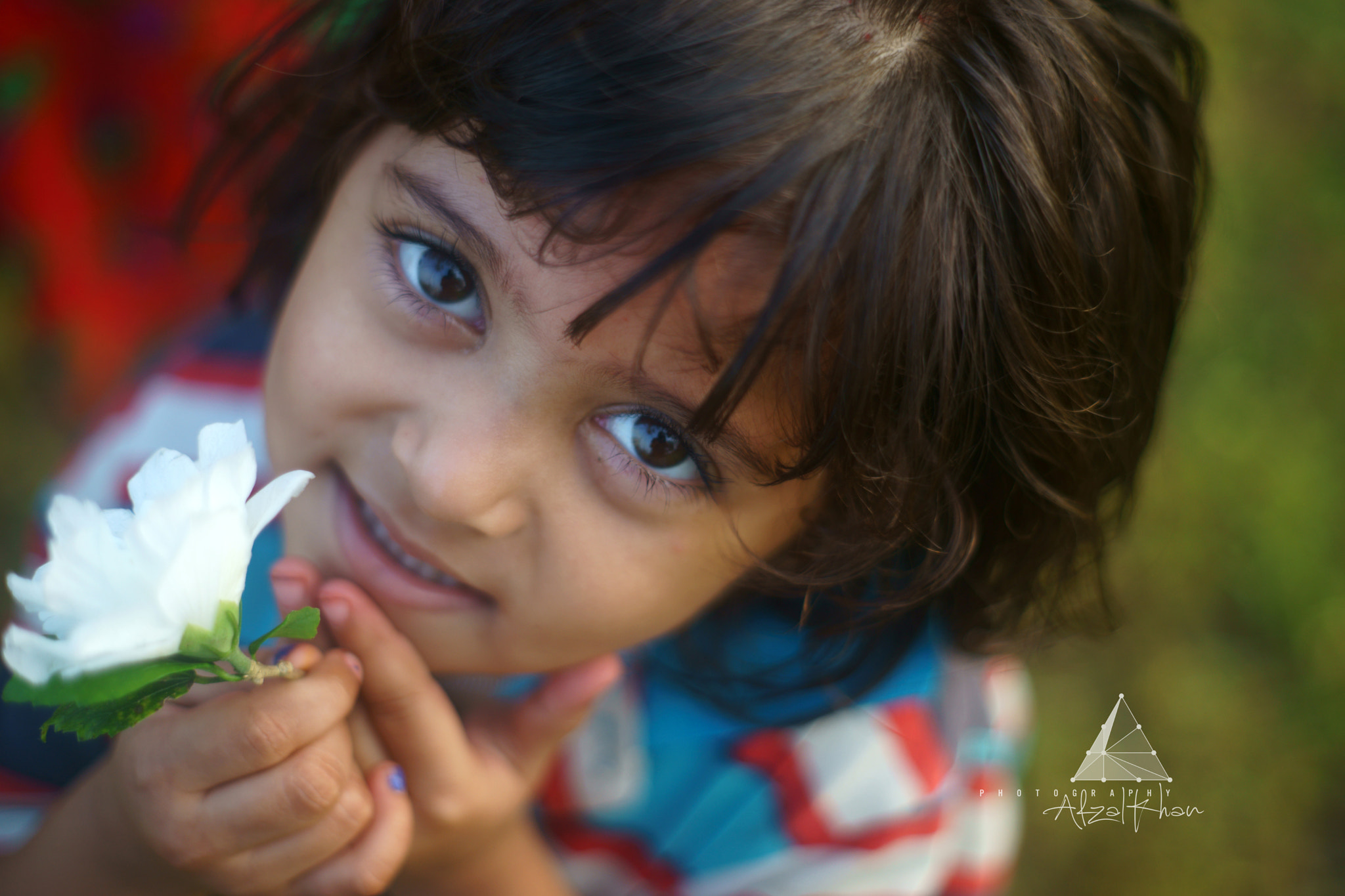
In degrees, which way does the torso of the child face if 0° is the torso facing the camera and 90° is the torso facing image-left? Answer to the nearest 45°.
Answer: approximately 0°
